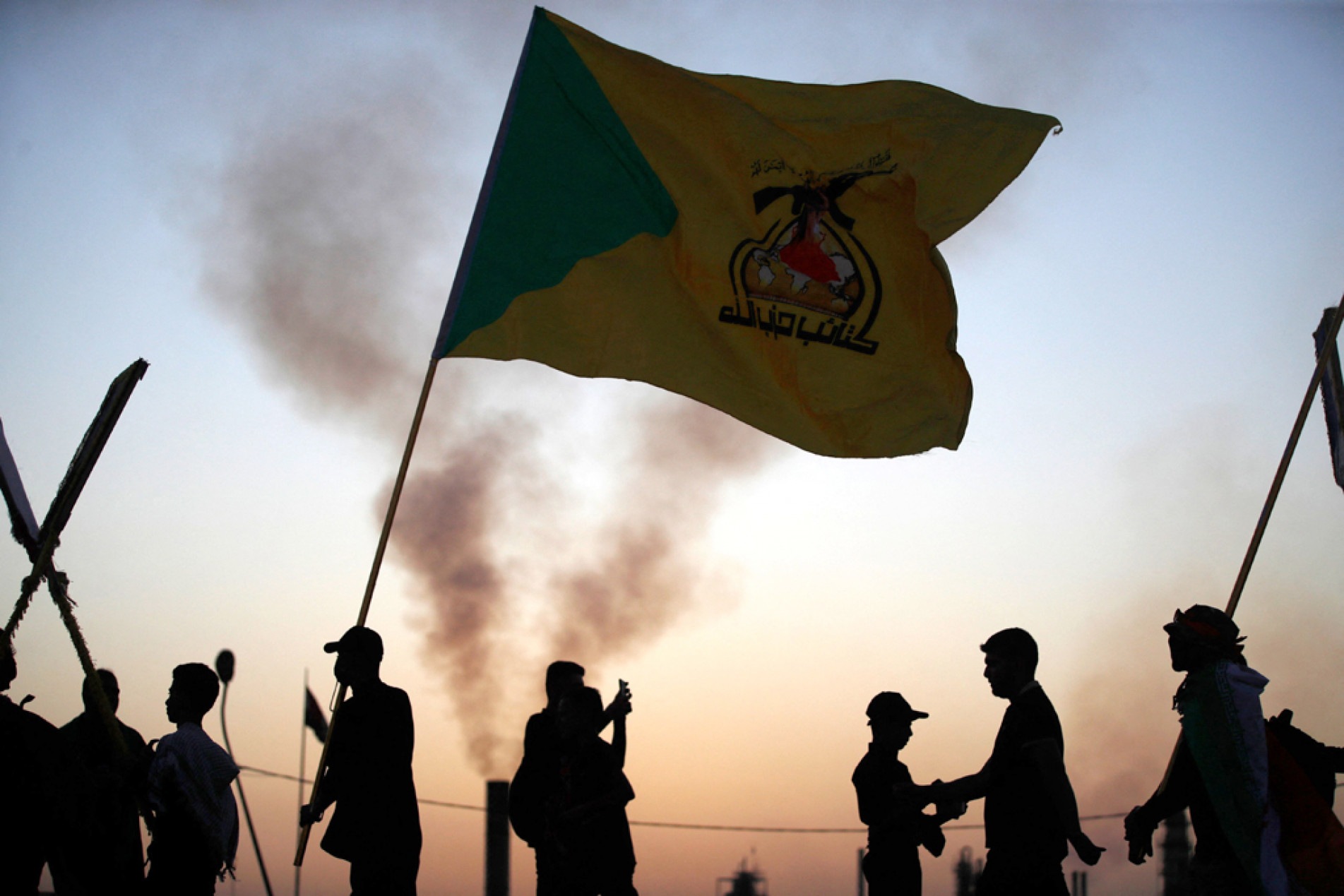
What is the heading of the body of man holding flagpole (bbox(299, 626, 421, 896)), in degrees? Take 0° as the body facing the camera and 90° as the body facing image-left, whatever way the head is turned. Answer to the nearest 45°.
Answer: approximately 90°

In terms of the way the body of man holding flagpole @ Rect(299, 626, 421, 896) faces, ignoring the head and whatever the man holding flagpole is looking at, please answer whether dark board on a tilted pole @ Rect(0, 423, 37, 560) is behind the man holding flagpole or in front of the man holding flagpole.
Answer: in front

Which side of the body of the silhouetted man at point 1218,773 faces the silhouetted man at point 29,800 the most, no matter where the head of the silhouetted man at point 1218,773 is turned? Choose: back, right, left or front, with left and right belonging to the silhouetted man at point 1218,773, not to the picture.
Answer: front

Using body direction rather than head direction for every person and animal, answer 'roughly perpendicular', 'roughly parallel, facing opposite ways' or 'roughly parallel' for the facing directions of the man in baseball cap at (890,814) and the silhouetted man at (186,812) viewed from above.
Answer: roughly parallel, facing opposite ways

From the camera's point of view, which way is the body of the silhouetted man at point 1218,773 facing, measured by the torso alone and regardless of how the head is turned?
to the viewer's left

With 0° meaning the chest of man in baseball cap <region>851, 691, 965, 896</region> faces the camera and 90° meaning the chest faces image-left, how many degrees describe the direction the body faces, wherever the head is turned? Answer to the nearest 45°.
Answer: approximately 270°

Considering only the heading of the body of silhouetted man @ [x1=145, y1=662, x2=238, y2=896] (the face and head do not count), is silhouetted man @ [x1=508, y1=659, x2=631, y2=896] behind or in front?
behind

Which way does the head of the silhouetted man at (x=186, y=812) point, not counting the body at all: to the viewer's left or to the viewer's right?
to the viewer's left

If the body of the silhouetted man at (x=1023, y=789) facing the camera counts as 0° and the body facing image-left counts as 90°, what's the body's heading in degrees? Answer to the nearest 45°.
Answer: approximately 90°

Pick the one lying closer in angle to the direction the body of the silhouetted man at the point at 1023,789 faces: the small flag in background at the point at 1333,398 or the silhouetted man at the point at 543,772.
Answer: the silhouetted man

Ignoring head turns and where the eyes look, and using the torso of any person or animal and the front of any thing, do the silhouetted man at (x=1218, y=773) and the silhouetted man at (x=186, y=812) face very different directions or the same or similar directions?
same or similar directions
